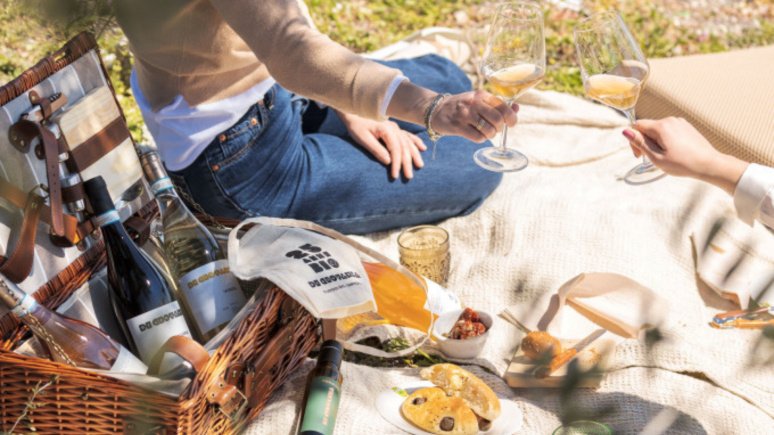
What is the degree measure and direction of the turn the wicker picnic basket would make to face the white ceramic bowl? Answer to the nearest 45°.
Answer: approximately 45° to its left

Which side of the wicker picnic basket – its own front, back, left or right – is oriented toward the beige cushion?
left

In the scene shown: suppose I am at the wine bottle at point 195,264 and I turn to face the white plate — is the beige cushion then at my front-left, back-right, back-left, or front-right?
front-left

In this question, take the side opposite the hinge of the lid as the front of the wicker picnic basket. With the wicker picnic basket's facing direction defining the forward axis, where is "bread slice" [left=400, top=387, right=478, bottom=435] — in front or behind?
in front

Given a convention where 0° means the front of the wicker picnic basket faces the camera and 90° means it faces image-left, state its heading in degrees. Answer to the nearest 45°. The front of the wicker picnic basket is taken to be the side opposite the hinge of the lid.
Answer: approximately 315°

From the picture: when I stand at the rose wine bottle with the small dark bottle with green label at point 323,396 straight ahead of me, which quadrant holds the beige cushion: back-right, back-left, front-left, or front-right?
front-left

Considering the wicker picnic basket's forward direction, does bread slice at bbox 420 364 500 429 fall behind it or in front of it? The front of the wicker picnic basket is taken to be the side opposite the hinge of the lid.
in front

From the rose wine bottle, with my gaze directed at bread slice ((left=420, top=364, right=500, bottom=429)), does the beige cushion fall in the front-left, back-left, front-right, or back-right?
front-left
